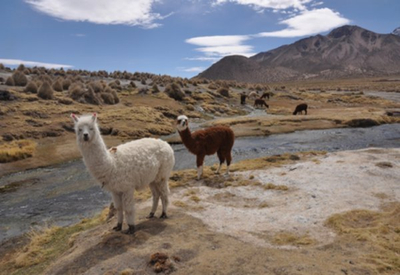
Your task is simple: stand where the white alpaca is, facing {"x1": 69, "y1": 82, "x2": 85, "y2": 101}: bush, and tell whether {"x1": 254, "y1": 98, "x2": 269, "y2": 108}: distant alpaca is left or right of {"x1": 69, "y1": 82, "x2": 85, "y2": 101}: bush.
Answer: right

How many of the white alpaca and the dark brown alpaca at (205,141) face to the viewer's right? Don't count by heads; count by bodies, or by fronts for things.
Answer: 0

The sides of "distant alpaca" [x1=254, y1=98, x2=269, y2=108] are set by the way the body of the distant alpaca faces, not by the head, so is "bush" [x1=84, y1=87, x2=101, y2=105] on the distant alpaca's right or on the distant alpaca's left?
on the distant alpaca's right

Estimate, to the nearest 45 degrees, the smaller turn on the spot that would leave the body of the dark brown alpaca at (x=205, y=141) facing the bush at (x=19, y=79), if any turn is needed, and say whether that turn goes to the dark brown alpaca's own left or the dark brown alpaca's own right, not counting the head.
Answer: approximately 90° to the dark brown alpaca's own right
